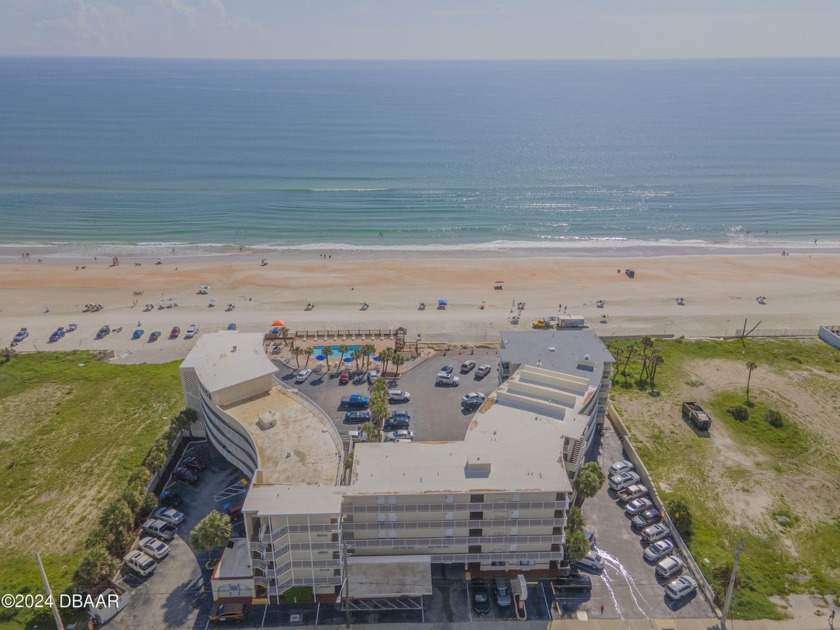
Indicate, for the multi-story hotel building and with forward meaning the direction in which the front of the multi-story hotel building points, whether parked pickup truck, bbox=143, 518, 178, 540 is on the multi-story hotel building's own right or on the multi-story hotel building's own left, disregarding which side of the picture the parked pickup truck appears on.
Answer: on the multi-story hotel building's own right

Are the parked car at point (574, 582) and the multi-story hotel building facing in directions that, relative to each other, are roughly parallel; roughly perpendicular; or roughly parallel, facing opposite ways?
roughly perpendicular

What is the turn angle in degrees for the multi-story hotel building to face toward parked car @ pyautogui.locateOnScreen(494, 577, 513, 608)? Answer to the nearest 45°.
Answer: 0° — it already faces it

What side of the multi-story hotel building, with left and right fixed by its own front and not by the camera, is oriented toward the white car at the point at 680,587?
left

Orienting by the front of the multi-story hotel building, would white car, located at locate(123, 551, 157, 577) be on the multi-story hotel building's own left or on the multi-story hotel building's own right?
on the multi-story hotel building's own right

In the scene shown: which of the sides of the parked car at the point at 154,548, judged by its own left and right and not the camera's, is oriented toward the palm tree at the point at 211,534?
back

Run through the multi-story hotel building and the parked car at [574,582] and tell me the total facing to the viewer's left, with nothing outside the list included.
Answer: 1

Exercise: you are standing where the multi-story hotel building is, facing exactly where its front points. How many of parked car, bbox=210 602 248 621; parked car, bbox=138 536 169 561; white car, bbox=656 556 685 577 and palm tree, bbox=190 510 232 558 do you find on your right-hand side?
3

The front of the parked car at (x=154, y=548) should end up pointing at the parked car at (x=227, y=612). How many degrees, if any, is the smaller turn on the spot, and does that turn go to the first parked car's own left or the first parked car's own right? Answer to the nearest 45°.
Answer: approximately 180°

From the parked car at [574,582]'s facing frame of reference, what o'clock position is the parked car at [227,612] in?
the parked car at [227,612] is roughly at 11 o'clock from the parked car at [574,582].

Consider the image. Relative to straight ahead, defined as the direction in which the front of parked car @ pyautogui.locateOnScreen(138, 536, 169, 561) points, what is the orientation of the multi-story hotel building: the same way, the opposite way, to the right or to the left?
to the left

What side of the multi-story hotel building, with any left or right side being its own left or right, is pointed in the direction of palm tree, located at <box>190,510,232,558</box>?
right

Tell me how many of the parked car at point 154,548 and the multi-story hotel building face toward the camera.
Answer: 1

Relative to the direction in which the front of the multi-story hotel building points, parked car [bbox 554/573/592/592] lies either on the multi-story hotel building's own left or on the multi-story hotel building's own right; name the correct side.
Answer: on the multi-story hotel building's own left

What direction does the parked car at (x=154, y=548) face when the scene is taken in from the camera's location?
facing away from the viewer and to the left of the viewer

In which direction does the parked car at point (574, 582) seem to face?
to the viewer's left
